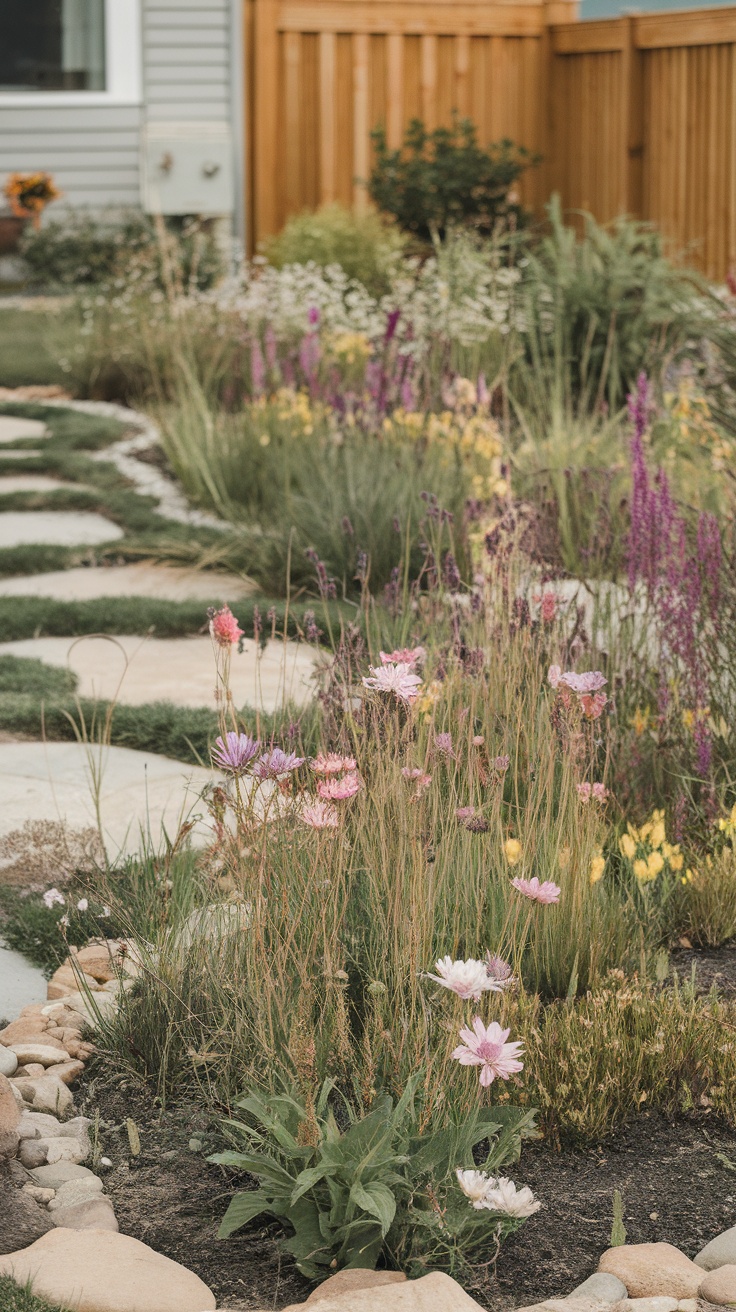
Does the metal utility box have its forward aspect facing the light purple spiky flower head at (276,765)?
yes

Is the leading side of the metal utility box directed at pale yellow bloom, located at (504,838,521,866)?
yes

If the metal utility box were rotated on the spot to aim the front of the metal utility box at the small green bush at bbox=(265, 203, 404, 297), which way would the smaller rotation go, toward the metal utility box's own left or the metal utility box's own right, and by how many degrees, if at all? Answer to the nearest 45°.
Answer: approximately 45° to the metal utility box's own left

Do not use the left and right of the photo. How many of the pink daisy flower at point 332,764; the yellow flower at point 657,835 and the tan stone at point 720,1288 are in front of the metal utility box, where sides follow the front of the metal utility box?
3

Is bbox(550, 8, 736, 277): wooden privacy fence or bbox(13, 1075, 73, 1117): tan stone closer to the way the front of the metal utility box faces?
the tan stone

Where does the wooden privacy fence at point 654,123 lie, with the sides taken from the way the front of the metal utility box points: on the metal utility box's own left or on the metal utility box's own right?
on the metal utility box's own left

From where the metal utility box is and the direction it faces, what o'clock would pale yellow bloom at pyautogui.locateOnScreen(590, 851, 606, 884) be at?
The pale yellow bloom is roughly at 12 o'clock from the metal utility box.

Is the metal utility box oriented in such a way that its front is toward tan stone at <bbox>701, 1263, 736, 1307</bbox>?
yes
